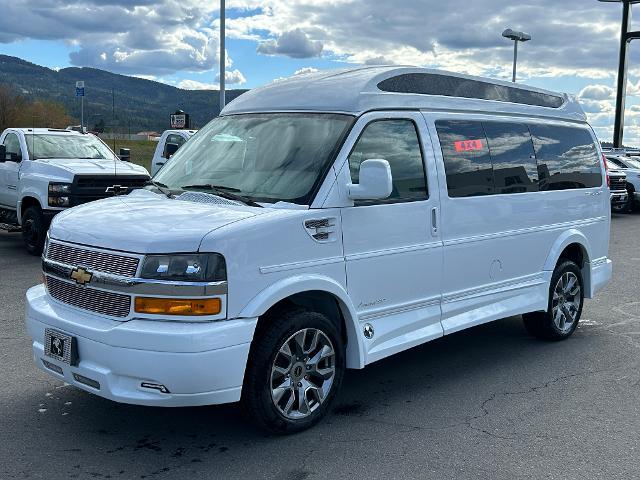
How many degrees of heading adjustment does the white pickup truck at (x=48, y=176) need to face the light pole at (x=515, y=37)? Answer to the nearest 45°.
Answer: approximately 90° to its left

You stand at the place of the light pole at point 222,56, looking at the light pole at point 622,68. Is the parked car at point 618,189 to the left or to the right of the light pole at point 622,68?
right

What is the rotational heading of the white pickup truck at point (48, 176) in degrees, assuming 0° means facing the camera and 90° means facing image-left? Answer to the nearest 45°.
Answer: approximately 315°

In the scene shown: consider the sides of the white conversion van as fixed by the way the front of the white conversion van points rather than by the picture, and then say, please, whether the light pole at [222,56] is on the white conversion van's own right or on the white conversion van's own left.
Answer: on the white conversion van's own right

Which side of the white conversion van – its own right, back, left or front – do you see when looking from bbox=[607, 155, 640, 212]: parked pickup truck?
back

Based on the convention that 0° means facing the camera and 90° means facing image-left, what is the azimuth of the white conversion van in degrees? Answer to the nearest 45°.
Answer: approximately 45°

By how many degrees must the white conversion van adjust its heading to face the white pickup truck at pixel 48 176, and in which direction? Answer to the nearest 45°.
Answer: approximately 90° to its right

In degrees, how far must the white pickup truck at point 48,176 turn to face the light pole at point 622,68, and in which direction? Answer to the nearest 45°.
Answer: approximately 90° to its left

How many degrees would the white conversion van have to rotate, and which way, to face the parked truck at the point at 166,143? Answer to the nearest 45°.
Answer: approximately 135° to its right

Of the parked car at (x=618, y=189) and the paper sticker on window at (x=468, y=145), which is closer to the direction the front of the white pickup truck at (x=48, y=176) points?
the paper sticker on window

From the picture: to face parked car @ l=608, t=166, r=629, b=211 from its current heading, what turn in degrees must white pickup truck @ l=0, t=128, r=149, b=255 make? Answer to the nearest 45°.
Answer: approximately 45° to its left

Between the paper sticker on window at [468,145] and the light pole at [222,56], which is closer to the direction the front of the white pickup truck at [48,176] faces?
the paper sticker on window

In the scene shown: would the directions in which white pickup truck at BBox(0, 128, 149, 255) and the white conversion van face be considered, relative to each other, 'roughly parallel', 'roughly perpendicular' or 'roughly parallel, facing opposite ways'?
roughly perpendicular
